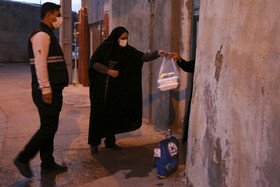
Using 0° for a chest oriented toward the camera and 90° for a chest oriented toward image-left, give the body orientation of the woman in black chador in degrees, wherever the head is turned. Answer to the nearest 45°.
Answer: approximately 315°
